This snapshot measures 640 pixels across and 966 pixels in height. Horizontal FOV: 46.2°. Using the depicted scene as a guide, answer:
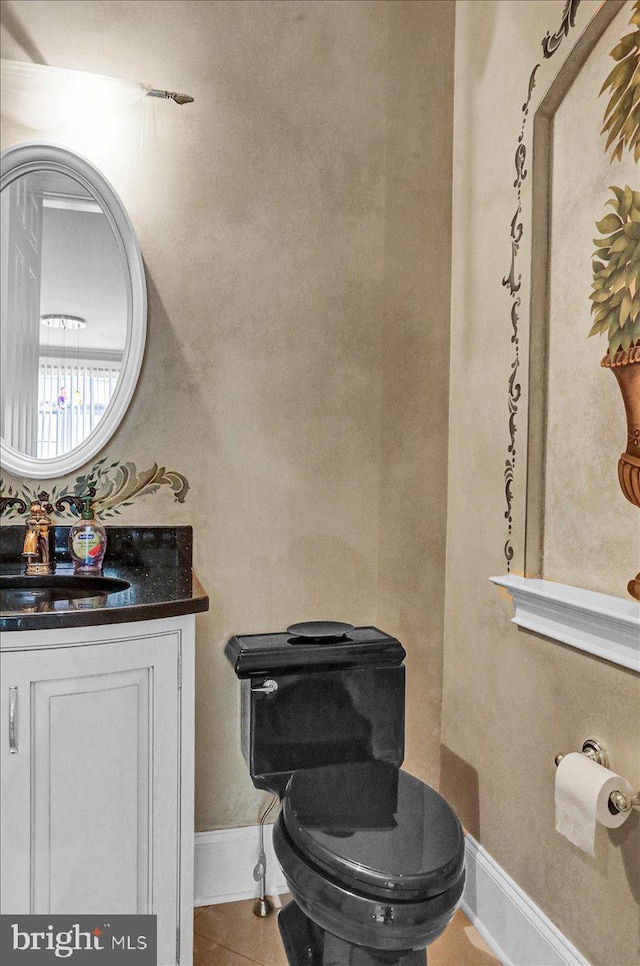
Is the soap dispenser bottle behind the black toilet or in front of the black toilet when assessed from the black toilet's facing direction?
behind

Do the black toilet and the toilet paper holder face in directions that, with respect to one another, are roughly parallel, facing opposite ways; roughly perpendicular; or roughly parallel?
roughly perpendicular

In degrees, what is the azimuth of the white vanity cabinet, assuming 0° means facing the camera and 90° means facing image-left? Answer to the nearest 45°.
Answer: approximately 0°

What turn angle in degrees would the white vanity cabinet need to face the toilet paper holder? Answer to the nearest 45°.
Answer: approximately 90° to its left

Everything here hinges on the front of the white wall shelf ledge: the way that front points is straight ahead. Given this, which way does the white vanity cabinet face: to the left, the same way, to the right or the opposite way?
to the left

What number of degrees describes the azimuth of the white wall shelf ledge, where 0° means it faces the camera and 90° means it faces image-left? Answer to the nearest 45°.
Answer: approximately 45°

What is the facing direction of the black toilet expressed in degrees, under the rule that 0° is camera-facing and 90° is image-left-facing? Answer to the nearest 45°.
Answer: approximately 315°
